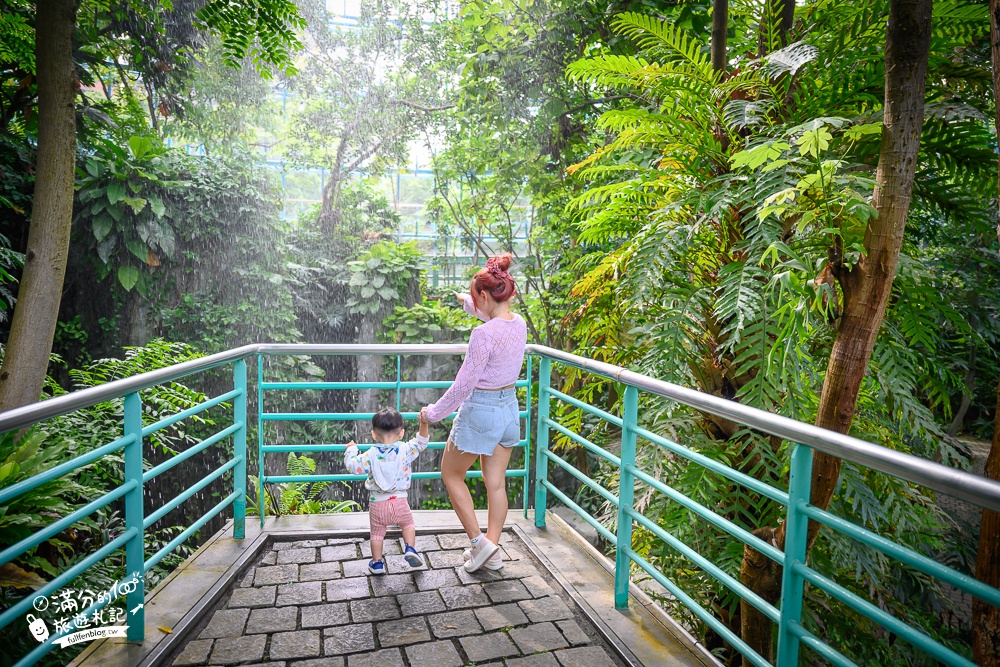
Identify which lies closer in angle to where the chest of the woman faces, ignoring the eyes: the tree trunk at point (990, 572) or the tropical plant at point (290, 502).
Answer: the tropical plant

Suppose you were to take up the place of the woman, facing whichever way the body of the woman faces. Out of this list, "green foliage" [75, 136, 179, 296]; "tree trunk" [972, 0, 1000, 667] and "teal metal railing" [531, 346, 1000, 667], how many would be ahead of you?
1

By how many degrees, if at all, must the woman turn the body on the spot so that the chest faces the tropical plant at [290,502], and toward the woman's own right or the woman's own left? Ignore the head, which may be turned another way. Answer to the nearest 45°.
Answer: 0° — they already face it

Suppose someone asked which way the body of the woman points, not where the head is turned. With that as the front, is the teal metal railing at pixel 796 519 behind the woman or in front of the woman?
behind

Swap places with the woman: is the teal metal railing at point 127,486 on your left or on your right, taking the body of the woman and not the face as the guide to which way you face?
on your left

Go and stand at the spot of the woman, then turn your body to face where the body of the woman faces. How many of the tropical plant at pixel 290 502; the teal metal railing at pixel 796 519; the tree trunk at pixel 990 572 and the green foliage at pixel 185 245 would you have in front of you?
2

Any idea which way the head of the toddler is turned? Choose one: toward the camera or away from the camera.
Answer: away from the camera

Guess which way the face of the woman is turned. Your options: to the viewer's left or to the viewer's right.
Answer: to the viewer's left

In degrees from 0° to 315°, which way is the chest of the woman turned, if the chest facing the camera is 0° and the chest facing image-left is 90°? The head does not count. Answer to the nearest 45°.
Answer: approximately 135°

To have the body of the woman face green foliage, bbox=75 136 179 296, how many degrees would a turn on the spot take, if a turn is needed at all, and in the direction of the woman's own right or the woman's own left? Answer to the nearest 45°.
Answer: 0° — they already face it

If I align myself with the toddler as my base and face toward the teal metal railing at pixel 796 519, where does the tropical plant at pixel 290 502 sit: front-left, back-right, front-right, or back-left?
back-left
